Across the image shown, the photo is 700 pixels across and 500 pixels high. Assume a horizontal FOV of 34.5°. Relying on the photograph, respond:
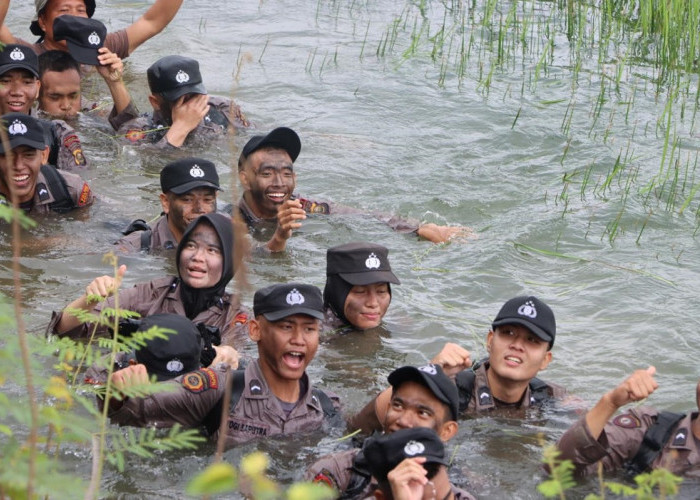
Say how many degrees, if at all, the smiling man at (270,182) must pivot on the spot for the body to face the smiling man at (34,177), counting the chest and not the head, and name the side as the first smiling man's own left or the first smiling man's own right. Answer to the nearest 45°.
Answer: approximately 135° to the first smiling man's own right

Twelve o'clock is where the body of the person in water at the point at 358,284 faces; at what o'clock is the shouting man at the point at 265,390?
The shouting man is roughly at 2 o'clock from the person in water.

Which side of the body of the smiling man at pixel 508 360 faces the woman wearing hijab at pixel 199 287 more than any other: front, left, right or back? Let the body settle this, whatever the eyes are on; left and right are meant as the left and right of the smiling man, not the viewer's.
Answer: right

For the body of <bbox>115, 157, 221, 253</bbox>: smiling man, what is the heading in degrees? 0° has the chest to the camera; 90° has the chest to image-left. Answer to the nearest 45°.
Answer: approximately 315°

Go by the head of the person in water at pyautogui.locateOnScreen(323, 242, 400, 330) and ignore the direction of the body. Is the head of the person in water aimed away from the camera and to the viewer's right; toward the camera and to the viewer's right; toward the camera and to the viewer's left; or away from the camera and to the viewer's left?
toward the camera and to the viewer's right

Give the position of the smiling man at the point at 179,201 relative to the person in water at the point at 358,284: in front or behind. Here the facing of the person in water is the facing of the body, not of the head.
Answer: behind

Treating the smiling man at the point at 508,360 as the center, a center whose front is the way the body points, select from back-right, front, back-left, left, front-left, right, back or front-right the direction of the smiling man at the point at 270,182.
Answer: back-right
